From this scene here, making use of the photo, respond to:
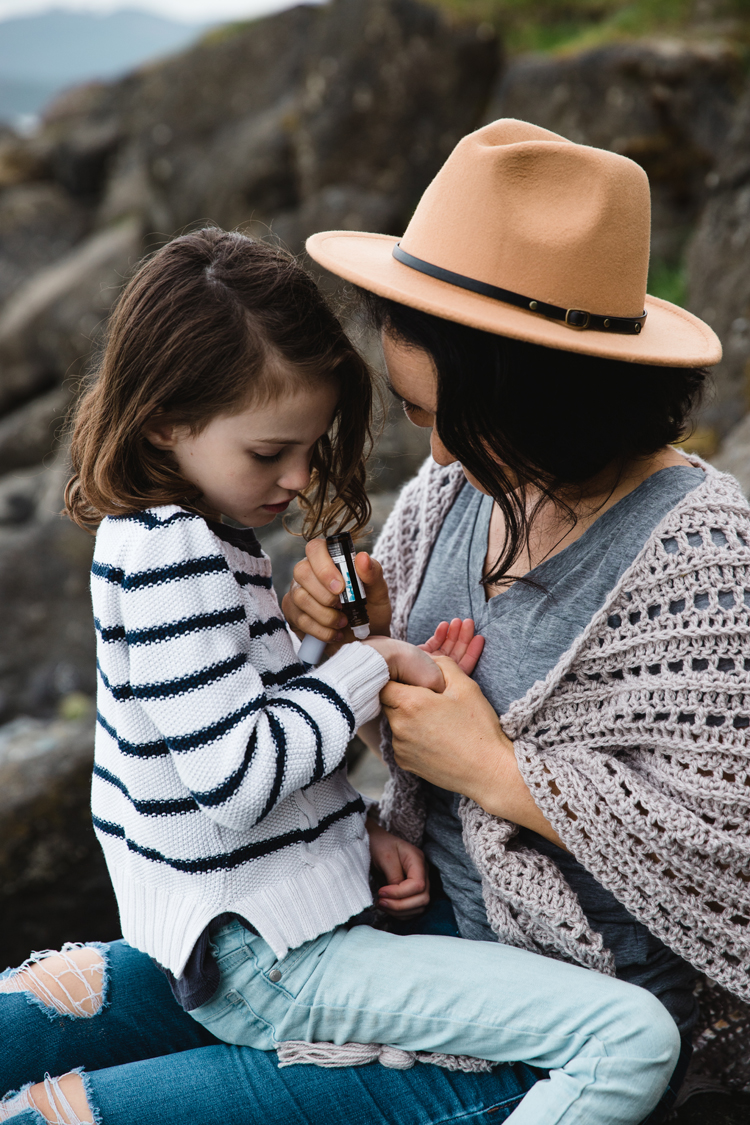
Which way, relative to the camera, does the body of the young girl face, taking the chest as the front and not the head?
to the viewer's right

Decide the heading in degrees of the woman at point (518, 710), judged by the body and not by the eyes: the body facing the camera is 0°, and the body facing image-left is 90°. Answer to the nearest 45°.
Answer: approximately 45°

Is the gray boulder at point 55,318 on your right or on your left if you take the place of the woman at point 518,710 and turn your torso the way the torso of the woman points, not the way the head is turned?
on your right
